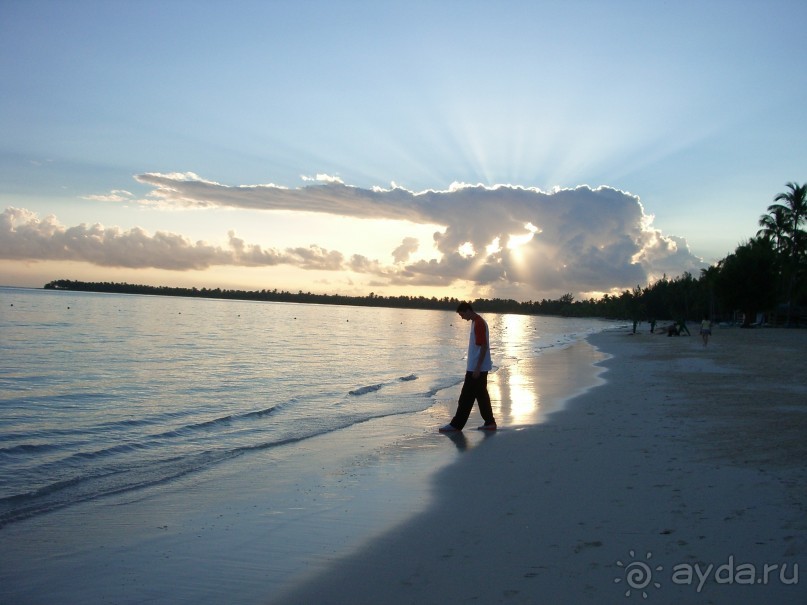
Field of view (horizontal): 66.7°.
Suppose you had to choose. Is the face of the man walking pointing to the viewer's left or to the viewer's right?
to the viewer's left

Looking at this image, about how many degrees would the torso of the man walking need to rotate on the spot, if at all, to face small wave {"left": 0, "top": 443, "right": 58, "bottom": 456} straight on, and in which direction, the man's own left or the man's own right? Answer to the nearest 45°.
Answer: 0° — they already face it

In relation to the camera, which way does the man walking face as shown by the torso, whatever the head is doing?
to the viewer's left
